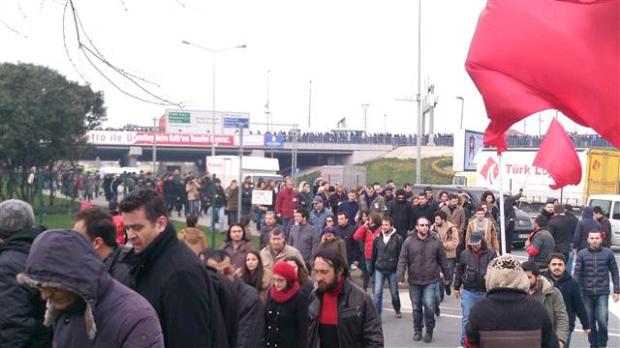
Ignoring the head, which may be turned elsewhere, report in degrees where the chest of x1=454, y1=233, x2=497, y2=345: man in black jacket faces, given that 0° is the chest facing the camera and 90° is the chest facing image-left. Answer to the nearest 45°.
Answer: approximately 0°

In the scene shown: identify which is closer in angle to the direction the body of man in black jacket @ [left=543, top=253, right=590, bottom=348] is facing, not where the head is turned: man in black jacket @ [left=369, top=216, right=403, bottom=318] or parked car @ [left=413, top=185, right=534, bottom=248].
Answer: the man in black jacket

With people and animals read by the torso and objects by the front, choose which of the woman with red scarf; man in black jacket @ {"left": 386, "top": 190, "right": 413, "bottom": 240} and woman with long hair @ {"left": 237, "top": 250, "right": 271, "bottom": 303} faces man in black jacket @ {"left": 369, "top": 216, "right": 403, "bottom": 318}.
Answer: man in black jacket @ {"left": 386, "top": 190, "right": 413, "bottom": 240}

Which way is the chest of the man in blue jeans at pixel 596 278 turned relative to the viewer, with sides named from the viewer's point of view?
facing the viewer

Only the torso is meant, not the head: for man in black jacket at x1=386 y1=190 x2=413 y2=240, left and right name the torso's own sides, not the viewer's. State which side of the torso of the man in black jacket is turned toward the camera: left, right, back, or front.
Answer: front

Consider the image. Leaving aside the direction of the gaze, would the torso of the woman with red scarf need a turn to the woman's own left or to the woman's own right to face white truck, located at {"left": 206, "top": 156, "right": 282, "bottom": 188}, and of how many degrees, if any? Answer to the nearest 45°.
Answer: approximately 135° to the woman's own right

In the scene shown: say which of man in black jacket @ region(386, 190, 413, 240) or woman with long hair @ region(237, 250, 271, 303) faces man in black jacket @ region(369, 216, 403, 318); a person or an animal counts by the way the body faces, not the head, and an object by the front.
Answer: man in black jacket @ region(386, 190, 413, 240)

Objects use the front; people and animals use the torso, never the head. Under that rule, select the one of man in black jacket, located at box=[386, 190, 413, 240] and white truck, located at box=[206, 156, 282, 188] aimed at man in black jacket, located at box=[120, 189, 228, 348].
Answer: man in black jacket, located at box=[386, 190, 413, 240]

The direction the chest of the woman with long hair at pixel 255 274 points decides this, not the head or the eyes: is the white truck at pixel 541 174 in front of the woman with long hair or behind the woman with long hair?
behind

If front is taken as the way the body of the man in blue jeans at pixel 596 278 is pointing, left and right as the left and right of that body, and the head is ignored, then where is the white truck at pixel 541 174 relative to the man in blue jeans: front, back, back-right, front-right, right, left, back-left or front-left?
back

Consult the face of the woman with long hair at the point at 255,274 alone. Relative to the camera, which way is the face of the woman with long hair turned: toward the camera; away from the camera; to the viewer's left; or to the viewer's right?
toward the camera

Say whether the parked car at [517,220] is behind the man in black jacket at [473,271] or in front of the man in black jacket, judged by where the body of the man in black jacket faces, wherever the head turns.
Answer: behind
